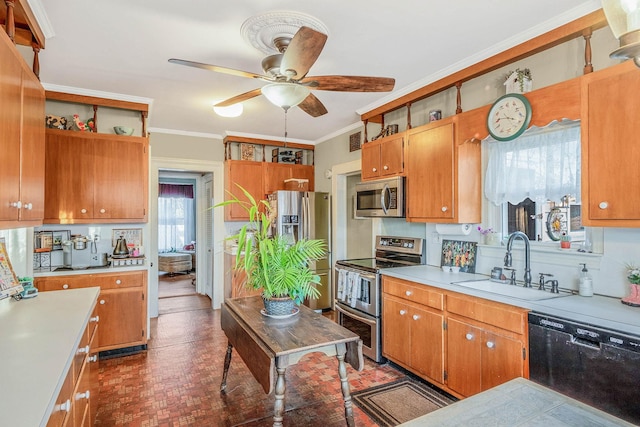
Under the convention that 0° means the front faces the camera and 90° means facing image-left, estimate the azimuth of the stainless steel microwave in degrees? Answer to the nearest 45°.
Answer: approximately 45°

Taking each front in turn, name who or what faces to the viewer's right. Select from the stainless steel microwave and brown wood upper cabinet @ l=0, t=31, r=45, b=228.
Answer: the brown wood upper cabinet

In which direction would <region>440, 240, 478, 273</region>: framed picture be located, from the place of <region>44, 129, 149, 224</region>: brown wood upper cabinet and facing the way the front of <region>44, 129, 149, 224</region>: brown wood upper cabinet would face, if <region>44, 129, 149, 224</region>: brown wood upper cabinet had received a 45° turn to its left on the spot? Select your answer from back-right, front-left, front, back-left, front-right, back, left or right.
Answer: front

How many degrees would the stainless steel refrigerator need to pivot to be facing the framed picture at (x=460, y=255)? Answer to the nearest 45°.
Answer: approximately 45° to its left

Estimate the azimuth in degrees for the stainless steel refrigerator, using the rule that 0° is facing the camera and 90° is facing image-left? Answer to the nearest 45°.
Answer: approximately 0°

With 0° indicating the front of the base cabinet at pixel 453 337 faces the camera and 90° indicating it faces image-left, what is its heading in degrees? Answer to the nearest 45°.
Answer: approximately 45°

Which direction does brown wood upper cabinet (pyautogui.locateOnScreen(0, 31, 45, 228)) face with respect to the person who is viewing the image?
facing to the right of the viewer

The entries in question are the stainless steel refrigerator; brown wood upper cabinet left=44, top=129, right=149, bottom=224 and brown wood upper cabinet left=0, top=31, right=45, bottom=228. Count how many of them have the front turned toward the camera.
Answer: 2

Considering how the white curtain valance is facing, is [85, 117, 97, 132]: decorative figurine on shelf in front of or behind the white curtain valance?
in front

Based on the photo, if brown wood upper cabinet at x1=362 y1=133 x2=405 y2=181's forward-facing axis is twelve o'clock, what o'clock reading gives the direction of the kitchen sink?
The kitchen sink is roughly at 9 o'clock from the brown wood upper cabinet.

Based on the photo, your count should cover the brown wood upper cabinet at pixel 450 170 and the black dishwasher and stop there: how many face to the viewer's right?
0

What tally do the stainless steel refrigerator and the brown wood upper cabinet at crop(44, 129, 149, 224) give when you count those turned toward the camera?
2
